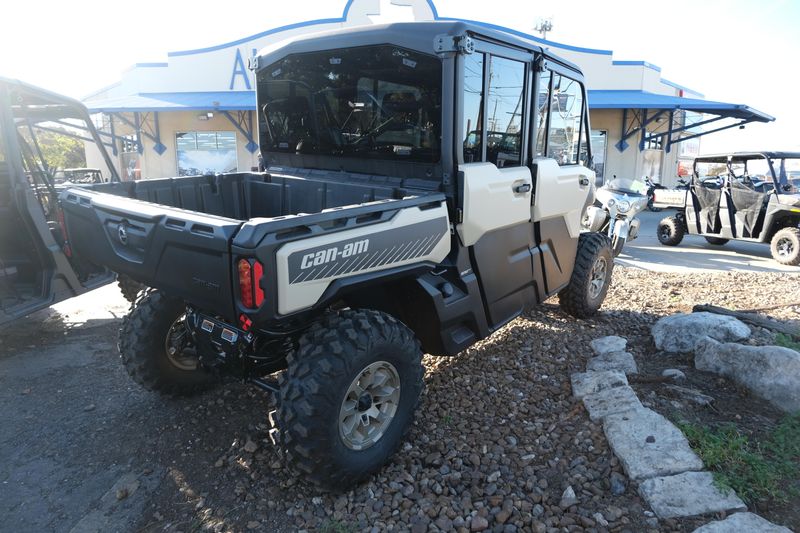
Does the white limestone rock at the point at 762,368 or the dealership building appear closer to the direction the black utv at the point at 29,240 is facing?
the dealership building

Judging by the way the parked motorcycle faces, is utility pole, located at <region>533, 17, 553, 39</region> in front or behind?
behind

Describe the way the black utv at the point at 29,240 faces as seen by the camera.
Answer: facing away from the viewer and to the right of the viewer

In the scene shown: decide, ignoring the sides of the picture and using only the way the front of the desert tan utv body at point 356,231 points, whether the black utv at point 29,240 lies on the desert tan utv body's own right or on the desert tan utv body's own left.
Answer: on the desert tan utv body's own left

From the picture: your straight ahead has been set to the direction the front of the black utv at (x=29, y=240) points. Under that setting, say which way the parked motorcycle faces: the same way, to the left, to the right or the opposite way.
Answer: the opposite way
